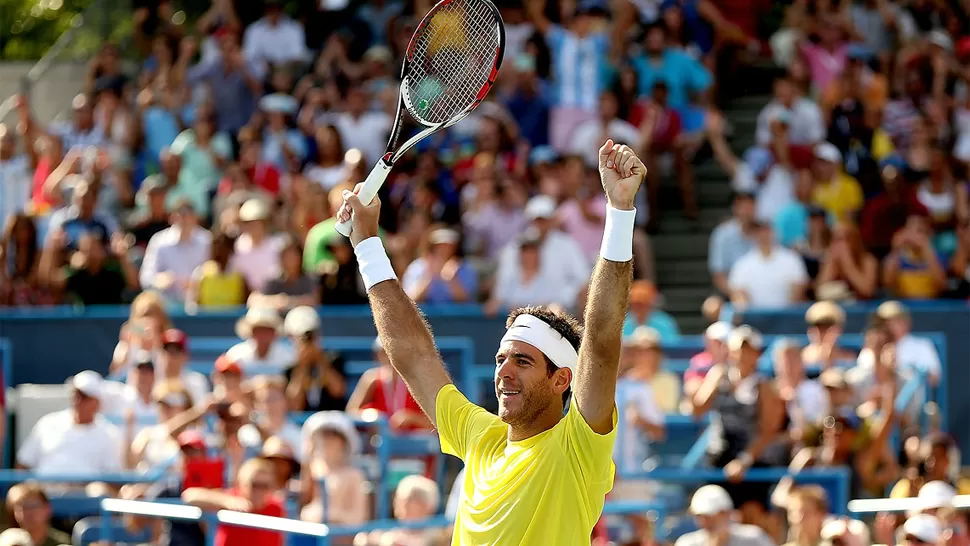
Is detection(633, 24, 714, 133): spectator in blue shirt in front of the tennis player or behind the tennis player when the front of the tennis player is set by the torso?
behind

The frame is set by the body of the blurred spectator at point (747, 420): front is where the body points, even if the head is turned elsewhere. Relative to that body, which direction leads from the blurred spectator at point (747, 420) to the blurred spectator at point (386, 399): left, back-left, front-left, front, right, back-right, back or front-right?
right

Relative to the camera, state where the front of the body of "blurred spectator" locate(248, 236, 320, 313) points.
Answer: toward the camera

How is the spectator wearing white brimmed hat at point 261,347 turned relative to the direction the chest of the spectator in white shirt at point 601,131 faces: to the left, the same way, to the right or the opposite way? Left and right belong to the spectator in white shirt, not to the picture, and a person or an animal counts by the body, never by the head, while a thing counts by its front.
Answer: the same way

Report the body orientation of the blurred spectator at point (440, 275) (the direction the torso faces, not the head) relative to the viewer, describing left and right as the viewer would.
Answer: facing the viewer

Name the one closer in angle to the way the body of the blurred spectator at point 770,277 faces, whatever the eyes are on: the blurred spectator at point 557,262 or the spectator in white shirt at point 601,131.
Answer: the blurred spectator

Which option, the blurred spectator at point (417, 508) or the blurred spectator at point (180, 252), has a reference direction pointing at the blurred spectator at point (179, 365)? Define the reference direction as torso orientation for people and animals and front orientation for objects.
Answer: the blurred spectator at point (180, 252)

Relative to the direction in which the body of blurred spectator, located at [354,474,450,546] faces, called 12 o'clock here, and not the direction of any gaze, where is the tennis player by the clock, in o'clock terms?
The tennis player is roughly at 12 o'clock from the blurred spectator.

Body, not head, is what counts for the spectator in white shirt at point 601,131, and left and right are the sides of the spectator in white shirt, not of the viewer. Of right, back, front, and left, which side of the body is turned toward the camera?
front

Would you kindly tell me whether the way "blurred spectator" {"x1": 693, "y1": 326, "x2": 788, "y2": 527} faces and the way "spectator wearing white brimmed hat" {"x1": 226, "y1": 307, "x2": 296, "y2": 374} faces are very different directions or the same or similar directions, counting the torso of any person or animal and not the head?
same or similar directions

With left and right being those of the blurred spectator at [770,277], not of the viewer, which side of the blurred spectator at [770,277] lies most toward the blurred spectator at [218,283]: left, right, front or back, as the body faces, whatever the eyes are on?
right

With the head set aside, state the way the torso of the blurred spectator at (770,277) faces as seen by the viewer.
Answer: toward the camera

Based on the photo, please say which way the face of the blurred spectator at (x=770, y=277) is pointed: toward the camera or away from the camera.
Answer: toward the camera

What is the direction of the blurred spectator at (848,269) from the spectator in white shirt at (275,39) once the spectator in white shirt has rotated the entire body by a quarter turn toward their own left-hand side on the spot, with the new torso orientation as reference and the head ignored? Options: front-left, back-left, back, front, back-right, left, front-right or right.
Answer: front-right

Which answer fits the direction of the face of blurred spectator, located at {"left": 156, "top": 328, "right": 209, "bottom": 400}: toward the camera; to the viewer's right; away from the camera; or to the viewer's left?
toward the camera

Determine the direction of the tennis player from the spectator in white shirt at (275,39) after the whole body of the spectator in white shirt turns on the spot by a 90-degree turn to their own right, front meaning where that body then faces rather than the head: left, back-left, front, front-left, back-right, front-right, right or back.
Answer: left

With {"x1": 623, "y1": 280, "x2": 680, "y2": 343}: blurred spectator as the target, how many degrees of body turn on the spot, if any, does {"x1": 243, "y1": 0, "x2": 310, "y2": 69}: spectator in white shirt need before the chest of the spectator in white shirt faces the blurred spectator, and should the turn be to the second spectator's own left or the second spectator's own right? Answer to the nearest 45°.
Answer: approximately 45° to the second spectator's own left

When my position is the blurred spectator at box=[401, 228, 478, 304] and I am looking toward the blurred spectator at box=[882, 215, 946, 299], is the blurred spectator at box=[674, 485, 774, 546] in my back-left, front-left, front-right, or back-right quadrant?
front-right

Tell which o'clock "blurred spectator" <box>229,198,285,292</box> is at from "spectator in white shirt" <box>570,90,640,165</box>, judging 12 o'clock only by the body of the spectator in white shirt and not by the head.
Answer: The blurred spectator is roughly at 2 o'clock from the spectator in white shirt.

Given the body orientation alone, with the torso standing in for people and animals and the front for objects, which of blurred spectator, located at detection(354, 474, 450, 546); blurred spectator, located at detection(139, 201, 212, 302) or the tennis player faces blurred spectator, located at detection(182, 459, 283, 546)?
blurred spectator, located at detection(139, 201, 212, 302)

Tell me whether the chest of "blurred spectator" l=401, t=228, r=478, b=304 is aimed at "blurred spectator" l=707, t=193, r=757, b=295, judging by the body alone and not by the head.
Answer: no

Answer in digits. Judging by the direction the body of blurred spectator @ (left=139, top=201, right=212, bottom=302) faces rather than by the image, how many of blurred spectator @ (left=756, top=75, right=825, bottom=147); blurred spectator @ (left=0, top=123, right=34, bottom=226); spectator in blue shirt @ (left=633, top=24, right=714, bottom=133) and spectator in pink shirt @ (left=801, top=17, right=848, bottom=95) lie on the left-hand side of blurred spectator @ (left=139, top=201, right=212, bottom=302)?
3

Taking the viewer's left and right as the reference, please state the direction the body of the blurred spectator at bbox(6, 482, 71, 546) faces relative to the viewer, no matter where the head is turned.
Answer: facing the viewer and to the right of the viewer

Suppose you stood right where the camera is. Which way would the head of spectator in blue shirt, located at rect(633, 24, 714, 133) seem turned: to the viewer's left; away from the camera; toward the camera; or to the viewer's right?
toward the camera
